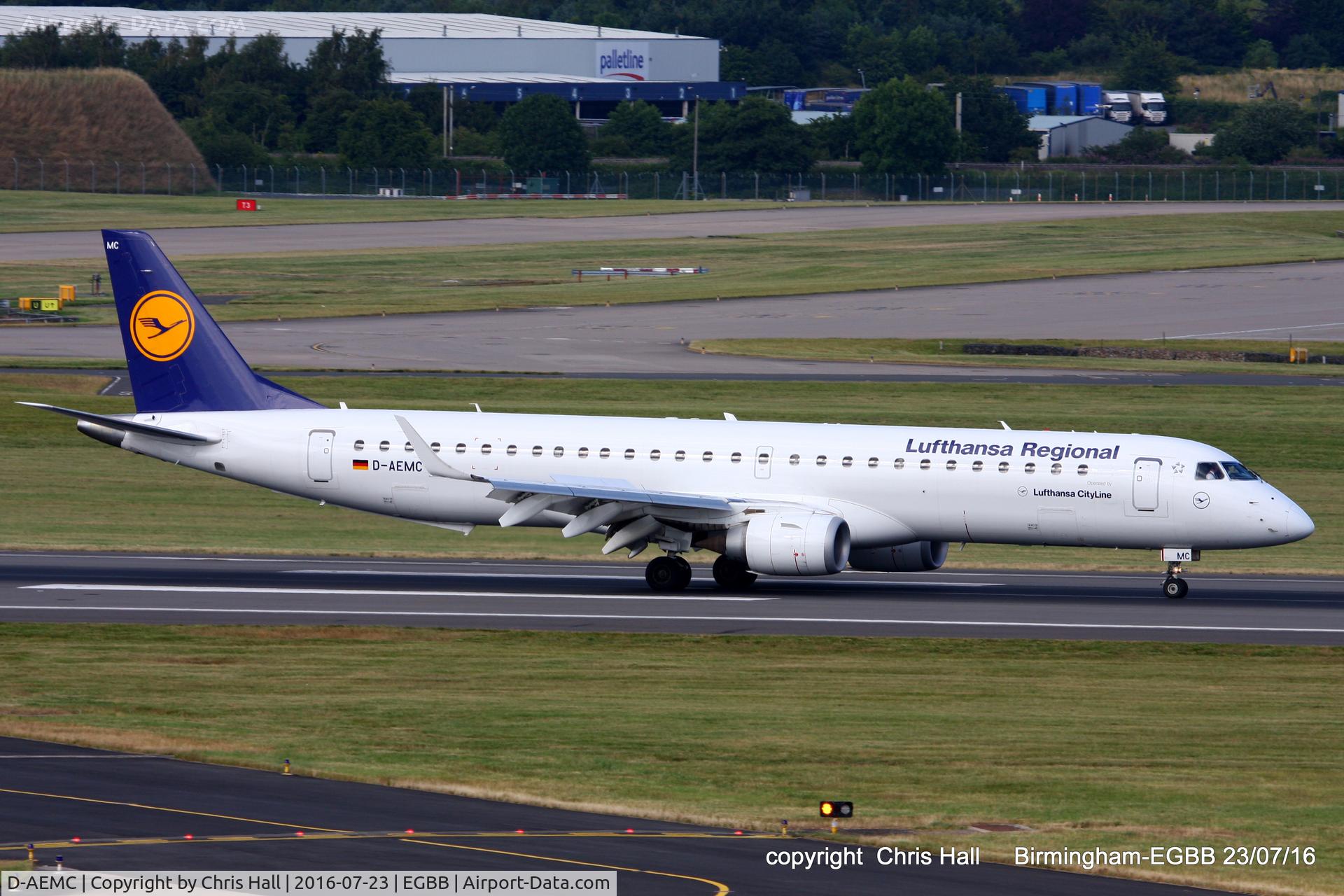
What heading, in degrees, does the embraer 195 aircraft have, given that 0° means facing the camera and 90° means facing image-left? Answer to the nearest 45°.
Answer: approximately 270°
